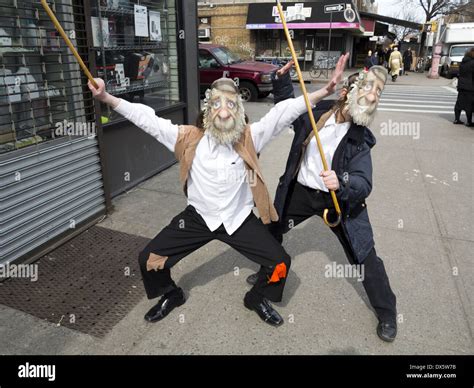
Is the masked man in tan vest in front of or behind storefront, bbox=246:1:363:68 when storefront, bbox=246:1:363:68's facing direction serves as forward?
in front

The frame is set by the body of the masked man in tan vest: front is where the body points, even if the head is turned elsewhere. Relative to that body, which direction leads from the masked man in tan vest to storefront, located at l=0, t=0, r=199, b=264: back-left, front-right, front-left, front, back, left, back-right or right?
back-right

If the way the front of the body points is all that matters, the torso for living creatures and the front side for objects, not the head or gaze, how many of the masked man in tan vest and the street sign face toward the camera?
2

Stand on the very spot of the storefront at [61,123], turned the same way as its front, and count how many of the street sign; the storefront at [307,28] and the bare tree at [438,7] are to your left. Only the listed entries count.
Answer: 3

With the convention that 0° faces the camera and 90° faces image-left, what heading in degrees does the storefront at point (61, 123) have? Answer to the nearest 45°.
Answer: approximately 315°

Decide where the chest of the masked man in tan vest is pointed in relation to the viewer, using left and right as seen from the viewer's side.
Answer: facing the viewer

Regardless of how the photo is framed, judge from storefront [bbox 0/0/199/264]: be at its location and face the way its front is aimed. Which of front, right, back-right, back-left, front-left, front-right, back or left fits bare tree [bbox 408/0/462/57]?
left

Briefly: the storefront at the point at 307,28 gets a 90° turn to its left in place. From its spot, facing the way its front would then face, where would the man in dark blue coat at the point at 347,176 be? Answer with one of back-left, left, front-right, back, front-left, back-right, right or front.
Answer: right

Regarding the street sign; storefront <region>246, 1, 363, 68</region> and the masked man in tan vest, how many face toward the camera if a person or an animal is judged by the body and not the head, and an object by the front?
3

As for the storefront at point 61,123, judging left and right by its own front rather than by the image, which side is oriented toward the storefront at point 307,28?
left

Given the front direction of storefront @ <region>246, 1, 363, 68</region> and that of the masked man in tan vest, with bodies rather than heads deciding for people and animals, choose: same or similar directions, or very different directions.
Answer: same or similar directions

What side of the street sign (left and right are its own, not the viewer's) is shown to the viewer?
front

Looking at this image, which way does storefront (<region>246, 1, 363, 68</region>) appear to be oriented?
toward the camera

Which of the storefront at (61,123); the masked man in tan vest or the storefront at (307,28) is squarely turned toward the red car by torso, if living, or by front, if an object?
the storefront at (307,28)

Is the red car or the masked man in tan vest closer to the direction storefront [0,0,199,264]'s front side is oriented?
the masked man in tan vest

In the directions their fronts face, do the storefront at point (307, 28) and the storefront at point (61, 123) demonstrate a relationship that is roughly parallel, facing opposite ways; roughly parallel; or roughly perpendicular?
roughly perpendicular

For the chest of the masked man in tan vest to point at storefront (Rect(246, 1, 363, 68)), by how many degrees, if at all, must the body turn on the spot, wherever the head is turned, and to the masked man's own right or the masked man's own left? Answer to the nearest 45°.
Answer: approximately 180°

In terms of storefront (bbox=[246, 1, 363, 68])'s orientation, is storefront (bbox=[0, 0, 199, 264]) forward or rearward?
forward

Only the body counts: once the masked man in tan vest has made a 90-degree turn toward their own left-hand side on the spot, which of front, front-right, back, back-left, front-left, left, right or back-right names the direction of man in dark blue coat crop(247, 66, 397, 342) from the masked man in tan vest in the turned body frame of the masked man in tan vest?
front
